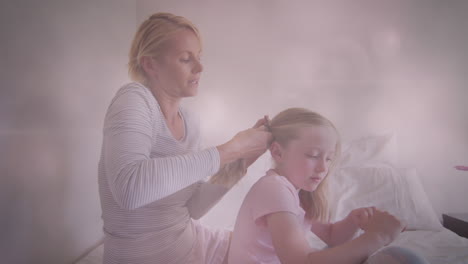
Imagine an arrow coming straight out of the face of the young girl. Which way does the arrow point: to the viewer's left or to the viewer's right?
to the viewer's right

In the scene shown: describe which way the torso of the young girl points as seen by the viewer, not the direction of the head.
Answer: to the viewer's right
